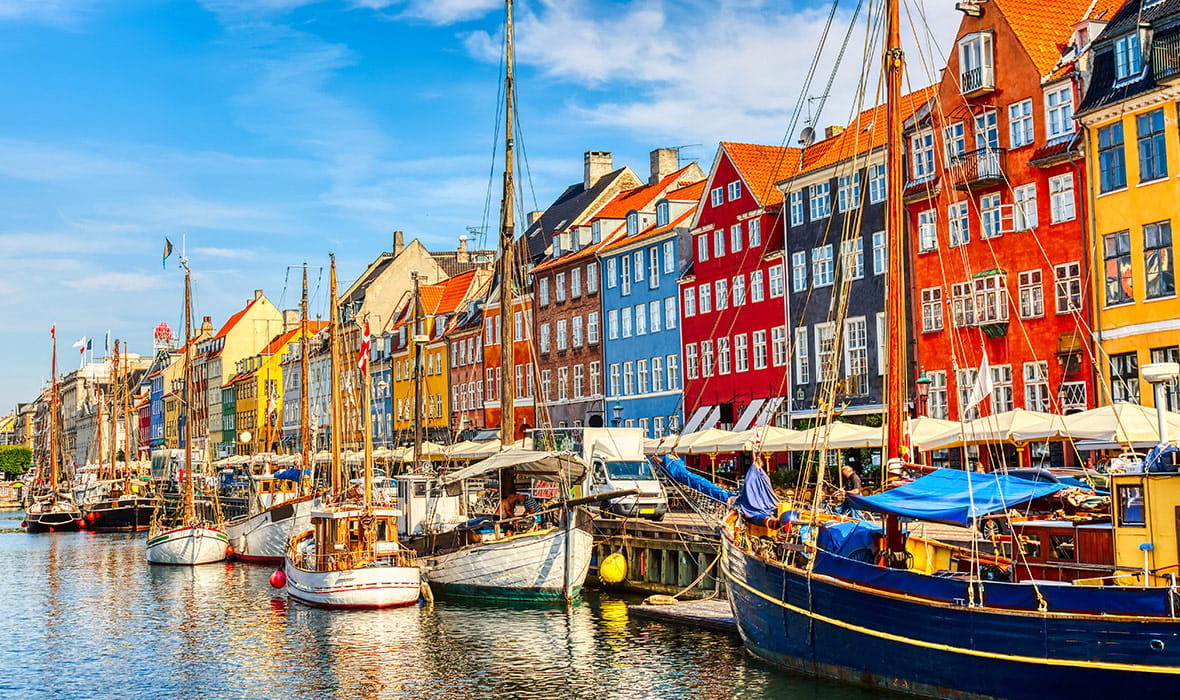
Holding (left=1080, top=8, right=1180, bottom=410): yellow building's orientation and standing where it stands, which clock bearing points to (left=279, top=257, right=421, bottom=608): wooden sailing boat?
The wooden sailing boat is roughly at 1 o'clock from the yellow building.

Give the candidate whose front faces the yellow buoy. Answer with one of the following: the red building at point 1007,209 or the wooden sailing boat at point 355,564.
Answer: the red building

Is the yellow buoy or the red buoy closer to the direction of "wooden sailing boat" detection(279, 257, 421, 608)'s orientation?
the red buoy

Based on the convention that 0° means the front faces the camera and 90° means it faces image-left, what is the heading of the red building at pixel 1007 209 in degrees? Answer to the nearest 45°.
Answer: approximately 45°

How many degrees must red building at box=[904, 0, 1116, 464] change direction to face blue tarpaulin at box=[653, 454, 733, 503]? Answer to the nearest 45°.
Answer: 0° — it already faces it

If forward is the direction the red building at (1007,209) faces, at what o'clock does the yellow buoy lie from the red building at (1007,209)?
The yellow buoy is roughly at 12 o'clock from the red building.

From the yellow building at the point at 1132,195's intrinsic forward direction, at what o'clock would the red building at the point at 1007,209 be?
The red building is roughly at 3 o'clock from the yellow building.

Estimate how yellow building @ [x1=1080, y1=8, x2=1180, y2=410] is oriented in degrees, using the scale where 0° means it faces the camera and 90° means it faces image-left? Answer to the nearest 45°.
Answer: approximately 45°
